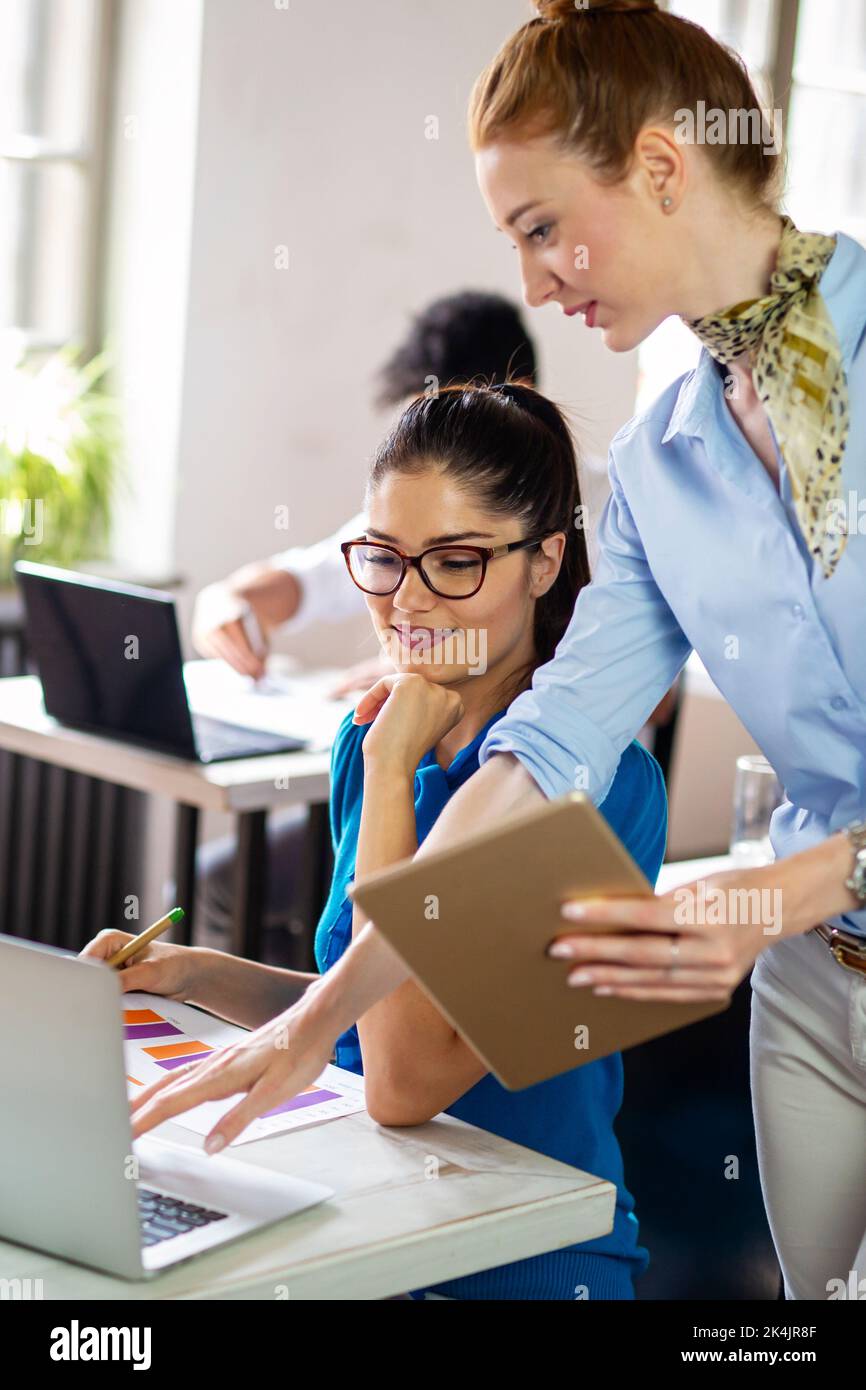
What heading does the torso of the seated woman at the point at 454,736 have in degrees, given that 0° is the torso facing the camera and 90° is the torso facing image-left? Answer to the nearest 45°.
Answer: approximately 45°

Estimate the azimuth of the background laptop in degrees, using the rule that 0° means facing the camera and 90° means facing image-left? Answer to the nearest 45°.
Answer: approximately 225°

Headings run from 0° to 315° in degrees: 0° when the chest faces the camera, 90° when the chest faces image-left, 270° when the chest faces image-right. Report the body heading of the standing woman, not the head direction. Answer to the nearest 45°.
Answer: approximately 45°

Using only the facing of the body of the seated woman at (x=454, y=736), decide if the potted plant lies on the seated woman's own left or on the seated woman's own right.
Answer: on the seated woman's own right

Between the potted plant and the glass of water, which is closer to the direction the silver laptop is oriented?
the glass of water

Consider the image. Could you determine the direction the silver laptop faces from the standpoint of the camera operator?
facing away from the viewer and to the right of the viewer
